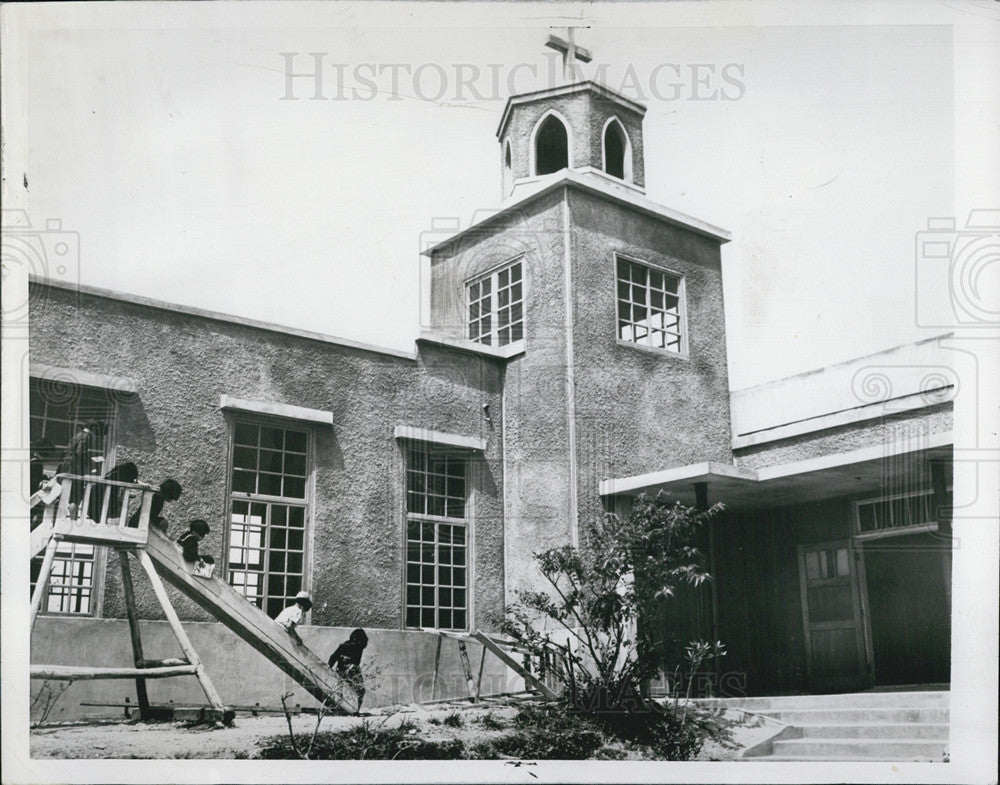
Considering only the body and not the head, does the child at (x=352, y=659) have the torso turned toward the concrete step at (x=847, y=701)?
yes

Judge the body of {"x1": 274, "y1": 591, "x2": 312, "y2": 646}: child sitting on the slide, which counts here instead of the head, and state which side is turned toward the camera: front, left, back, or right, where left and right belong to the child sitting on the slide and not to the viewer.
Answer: right

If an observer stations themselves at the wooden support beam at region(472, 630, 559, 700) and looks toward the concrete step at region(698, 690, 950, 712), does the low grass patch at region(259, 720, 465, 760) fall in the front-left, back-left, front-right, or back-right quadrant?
back-right

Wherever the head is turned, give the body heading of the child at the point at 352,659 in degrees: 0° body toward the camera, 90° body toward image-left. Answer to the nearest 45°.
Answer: approximately 270°

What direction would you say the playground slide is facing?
to the viewer's right

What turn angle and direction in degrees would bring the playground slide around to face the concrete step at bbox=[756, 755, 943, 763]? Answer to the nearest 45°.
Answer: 0° — it already faces it
